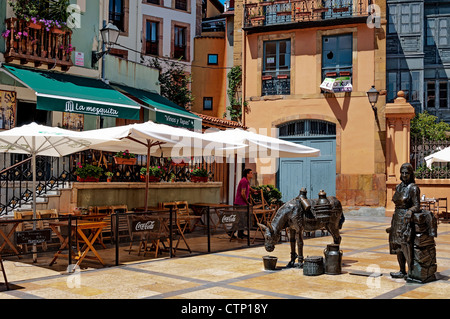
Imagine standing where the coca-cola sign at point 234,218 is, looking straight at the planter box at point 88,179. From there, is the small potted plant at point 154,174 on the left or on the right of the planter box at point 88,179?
right

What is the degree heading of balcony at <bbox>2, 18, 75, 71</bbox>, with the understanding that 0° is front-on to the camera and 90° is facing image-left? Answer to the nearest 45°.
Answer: approximately 315°

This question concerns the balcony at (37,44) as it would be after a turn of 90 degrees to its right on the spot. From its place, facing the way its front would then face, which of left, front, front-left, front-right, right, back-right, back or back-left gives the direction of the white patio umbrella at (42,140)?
front-left

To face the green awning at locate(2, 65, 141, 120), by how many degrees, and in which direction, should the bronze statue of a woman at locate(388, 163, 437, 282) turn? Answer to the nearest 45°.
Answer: approximately 90° to its right

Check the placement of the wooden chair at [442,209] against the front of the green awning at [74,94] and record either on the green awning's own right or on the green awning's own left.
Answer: on the green awning's own left

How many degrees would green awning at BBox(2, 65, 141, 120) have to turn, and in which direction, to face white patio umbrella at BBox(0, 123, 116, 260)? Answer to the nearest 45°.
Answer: approximately 45° to its right

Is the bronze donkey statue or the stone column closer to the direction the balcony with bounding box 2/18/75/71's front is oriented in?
the bronze donkey statue

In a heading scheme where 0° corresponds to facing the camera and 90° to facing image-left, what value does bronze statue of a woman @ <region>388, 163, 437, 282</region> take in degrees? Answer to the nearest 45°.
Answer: approximately 45°

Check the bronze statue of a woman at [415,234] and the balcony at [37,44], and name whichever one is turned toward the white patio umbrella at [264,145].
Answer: the balcony

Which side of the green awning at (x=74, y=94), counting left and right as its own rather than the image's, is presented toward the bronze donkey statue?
front

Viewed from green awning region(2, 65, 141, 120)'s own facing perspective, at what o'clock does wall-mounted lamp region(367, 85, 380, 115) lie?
The wall-mounted lamp is roughly at 10 o'clock from the green awning.

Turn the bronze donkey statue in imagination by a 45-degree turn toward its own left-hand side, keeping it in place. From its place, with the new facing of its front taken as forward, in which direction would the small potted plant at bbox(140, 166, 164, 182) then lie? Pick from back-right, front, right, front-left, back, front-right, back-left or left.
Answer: back-right

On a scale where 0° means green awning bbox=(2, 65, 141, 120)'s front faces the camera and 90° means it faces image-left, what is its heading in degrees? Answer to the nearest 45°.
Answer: approximately 315°
